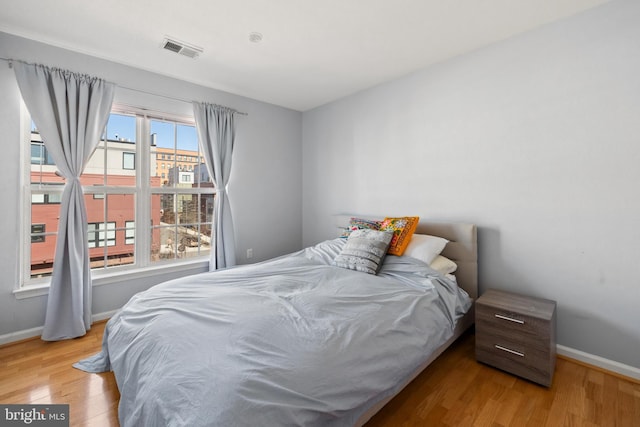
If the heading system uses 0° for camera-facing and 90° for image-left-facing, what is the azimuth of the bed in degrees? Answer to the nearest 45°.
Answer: approximately 45°

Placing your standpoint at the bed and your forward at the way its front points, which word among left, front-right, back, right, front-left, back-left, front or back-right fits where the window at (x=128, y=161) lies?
right

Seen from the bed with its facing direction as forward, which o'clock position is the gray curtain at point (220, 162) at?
The gray curtain is roughly at 4 o'clock from the bed.

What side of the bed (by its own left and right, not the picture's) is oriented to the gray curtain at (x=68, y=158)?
right

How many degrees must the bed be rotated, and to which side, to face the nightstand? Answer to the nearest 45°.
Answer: approximately 135° to its left
